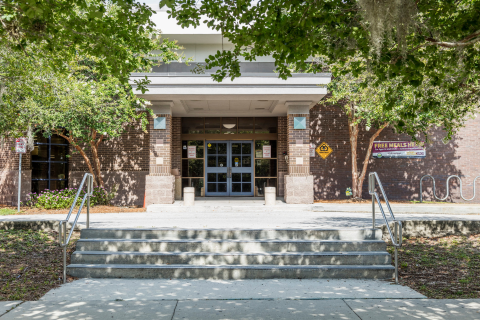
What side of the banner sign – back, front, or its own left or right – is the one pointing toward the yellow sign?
right

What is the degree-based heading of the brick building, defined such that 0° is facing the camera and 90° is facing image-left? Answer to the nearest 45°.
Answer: approximately 0°

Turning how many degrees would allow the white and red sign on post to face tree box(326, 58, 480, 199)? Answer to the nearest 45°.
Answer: approximately 45° to its left

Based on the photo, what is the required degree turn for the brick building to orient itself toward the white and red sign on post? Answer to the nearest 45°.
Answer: approximately 45° to its right

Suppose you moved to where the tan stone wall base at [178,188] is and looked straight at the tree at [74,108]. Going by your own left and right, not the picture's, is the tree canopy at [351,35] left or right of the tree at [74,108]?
left

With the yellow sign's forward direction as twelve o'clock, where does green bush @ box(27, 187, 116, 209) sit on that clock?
The green bush is roughly at 2 o'clock from the yellow sign.

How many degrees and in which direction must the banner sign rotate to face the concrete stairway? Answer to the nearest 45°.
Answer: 0° — it already faces it

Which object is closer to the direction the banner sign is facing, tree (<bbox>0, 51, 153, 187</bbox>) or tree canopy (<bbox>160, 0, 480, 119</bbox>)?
the tree canopy

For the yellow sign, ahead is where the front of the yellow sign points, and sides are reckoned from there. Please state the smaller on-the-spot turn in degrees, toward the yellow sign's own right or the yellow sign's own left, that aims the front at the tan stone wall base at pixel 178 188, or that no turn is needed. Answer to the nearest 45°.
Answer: approximately 90° to the yellow sign's own right
